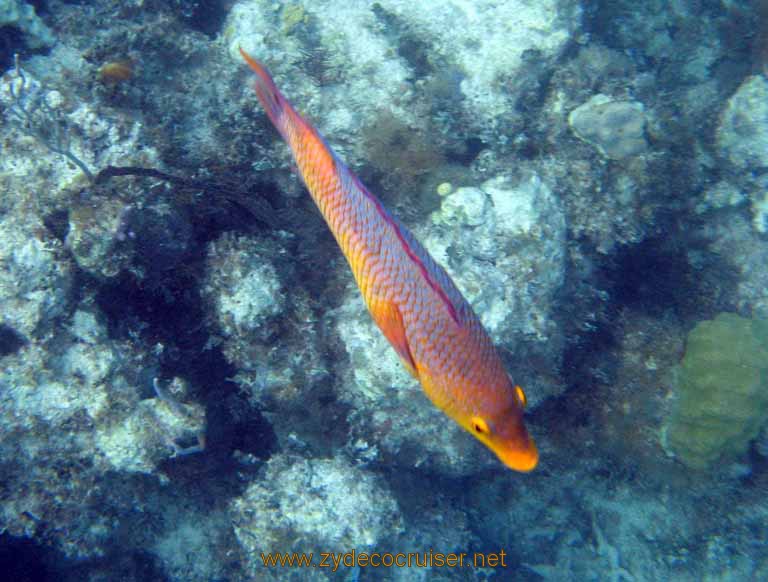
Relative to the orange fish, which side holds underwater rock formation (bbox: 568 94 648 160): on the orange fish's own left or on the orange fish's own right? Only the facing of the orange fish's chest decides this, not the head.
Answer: on the orange fish's own left

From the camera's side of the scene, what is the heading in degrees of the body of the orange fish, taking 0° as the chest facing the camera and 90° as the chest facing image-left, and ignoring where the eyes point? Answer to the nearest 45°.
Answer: approximately 315°
